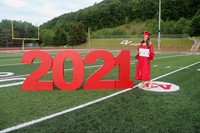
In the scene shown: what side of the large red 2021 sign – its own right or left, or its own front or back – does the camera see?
front

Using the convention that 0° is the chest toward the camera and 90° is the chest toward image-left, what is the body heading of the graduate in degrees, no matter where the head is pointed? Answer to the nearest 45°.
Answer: approximately 0°

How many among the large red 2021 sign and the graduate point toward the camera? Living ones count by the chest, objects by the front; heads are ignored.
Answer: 2

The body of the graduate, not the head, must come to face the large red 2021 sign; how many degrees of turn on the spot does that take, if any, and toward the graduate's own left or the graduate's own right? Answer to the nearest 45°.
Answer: approximately 90° to the graduate's own right

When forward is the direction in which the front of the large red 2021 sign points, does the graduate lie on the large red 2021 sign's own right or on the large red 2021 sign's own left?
on the large red 2021 sign's own left
